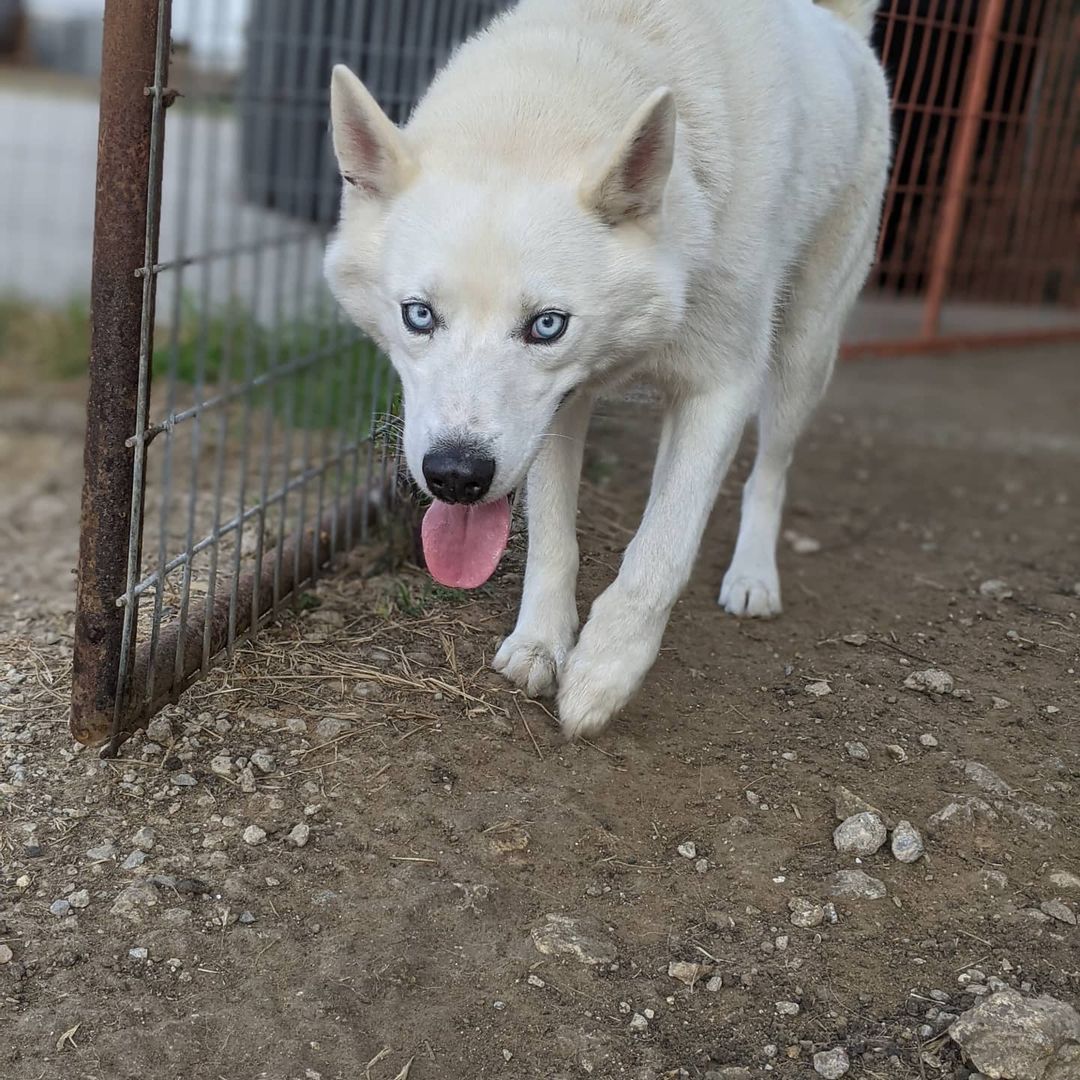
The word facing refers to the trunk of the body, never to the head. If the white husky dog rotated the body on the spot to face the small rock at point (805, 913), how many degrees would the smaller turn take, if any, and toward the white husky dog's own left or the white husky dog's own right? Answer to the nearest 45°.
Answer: approximately 90° to the white husky dog's own left

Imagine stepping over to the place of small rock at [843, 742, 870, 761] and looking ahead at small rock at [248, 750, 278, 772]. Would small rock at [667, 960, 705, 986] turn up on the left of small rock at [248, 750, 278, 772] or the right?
left

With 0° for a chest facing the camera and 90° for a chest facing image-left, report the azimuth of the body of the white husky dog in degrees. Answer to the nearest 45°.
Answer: approximately 45°

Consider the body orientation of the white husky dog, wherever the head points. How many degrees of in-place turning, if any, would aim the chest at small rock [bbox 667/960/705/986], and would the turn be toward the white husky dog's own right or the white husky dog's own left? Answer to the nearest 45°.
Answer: approximately 45° to the white husky dog's own left

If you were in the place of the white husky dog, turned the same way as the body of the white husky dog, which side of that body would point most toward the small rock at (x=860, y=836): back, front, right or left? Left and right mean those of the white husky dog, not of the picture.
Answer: left

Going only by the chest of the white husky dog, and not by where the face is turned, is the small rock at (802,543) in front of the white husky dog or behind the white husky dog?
behind
